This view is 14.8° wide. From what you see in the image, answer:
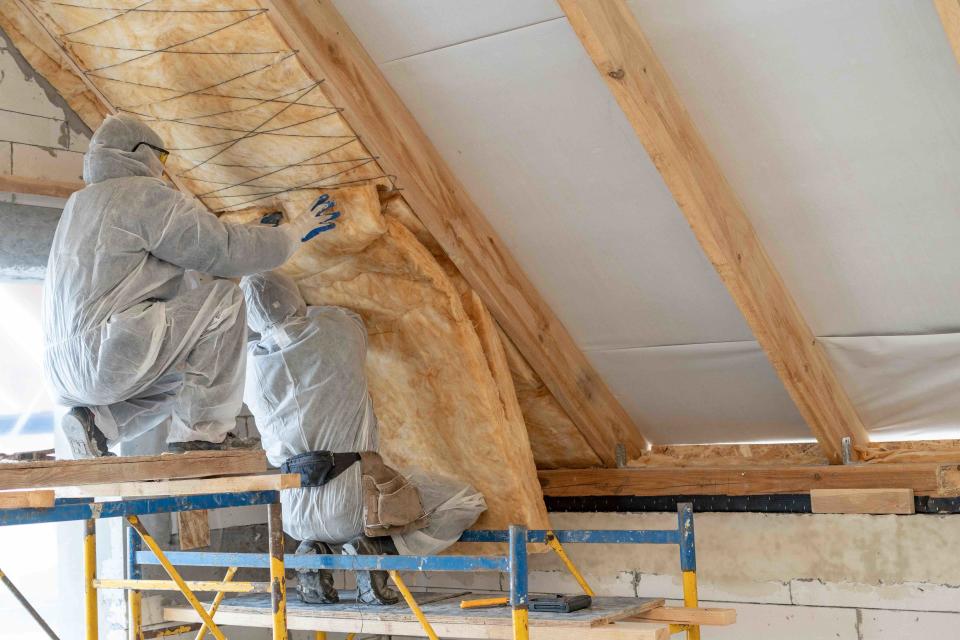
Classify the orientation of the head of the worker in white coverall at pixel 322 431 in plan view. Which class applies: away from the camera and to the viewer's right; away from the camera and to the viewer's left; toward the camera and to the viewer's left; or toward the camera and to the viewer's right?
away from the camera and to the viewer's right

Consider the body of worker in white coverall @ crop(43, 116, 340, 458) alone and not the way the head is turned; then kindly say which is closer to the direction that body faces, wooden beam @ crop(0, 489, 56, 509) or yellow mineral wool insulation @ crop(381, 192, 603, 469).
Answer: the yellow mineral wool insulation

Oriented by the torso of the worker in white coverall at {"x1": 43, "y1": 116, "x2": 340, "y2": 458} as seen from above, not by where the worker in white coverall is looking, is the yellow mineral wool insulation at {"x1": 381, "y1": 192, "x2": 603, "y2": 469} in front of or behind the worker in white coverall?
in front

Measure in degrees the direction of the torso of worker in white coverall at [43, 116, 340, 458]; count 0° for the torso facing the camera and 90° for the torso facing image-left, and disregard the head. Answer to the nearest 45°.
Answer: approximately 225°

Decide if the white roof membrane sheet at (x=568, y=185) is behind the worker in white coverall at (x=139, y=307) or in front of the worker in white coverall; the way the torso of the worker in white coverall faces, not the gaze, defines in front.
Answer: in front
